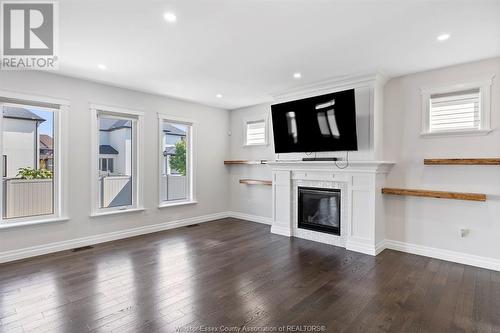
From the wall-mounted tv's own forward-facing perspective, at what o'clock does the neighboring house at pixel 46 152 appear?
The neighboring house is roughly at 1 o'clock from the wall-mounted tv.

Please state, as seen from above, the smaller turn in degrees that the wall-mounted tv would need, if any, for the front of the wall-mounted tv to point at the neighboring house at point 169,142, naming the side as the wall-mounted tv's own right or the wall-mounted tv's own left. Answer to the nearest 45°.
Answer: approximately 45° to the wall-mounted tv's own right

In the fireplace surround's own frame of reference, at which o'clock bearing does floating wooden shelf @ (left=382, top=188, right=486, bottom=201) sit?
The floating wooden shelf is roughly at 8 o'clock from the fireplace surround.

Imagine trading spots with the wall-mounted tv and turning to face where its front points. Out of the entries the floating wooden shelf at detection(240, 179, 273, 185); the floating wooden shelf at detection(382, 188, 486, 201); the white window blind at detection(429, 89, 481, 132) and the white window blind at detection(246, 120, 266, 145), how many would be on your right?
2

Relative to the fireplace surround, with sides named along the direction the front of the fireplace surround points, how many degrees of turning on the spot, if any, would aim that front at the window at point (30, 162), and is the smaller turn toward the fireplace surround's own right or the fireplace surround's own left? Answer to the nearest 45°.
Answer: approximately 45° to the fireplace surround's own right

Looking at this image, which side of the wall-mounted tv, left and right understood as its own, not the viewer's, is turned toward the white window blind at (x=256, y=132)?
right

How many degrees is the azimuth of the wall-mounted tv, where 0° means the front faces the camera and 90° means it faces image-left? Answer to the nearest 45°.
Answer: approximately 45°

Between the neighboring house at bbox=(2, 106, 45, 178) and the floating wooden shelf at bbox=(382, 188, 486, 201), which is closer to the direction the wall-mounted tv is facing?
the neighboring house

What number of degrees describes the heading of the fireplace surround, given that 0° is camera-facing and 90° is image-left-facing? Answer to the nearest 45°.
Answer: approximately 45°

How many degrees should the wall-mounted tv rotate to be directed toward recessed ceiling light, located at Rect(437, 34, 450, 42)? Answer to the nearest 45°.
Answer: approximately 90° to its left

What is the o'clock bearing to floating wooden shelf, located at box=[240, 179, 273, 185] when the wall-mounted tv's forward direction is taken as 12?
The floating wooden shelf is roughly at 3 o'clock from the wall-mounted tv.

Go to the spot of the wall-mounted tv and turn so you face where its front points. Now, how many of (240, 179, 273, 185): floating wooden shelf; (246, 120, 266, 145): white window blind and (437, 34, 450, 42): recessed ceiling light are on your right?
2

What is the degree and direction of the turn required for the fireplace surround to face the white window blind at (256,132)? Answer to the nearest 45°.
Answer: approximately 90° to its right
